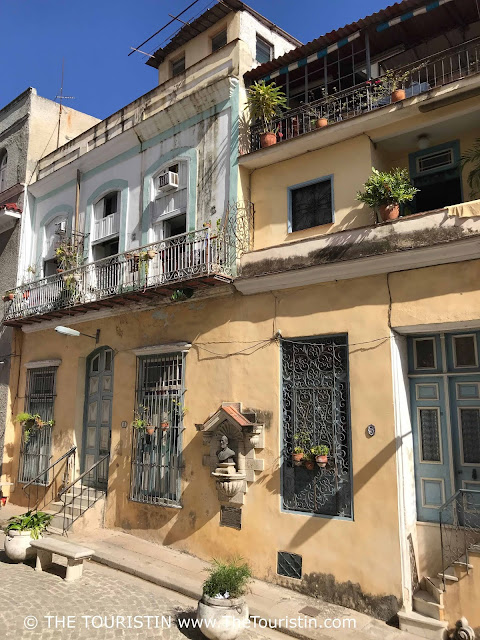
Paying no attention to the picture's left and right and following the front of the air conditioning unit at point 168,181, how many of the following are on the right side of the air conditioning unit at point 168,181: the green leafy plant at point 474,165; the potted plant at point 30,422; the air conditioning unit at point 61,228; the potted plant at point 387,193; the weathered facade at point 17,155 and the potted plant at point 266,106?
3

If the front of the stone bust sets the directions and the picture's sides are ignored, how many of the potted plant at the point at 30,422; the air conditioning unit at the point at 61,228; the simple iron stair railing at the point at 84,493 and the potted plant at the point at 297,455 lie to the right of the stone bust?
3

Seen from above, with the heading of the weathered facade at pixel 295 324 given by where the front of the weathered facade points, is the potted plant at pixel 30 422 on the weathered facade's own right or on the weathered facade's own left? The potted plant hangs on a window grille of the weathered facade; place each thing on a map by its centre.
on the weathered facade's own right

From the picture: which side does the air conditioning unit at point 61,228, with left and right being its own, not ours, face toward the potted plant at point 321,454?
left

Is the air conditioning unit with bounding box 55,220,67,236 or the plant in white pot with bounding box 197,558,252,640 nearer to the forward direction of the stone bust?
the plant in white pot

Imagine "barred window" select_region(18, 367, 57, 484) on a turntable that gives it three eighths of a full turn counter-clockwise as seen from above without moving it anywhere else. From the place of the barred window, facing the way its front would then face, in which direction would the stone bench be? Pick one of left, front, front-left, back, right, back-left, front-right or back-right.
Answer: right

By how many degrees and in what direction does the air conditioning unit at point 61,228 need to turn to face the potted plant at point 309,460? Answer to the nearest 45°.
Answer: approximately 90° to its left

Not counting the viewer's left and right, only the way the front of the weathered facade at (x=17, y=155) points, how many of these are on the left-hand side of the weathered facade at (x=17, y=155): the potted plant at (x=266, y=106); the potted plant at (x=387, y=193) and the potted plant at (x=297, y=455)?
3
